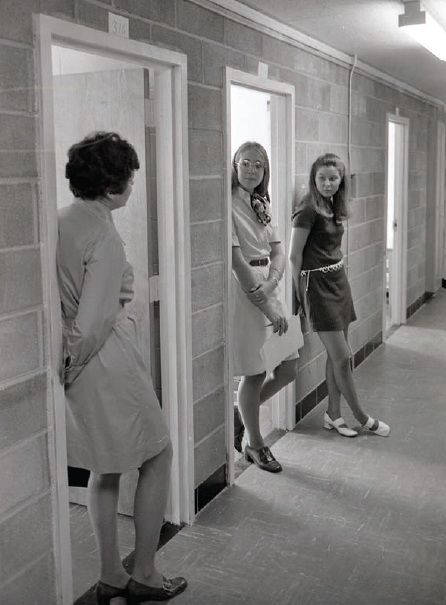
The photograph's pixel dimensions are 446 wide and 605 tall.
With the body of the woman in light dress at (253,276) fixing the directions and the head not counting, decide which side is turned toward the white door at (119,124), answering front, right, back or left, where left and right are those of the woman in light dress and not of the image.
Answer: right

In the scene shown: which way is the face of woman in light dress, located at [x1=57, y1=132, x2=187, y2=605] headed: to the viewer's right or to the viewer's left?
to the viewer's right

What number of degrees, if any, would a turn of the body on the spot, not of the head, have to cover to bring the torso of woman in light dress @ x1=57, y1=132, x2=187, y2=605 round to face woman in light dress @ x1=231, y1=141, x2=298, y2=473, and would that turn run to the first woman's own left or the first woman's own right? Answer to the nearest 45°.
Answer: approximately 45° to the first woman's own left

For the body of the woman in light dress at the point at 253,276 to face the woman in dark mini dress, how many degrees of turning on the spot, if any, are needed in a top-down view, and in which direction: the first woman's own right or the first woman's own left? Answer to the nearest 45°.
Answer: approximately 90° to the first woman's own left

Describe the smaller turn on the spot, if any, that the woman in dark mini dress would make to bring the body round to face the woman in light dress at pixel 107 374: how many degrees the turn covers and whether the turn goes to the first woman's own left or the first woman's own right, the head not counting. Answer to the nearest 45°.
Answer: approximately 45° to the first woman's own right

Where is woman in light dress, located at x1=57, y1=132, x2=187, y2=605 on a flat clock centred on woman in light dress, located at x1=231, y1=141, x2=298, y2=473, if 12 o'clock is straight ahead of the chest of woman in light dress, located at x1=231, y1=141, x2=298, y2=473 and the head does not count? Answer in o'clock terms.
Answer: woman in light dress, located at x1=57, y1=132, x2=187, y2=605 is roughly at 2 o'clock from woman in light dress, located at x1=231, y1=141, x2=298, y2=473.
